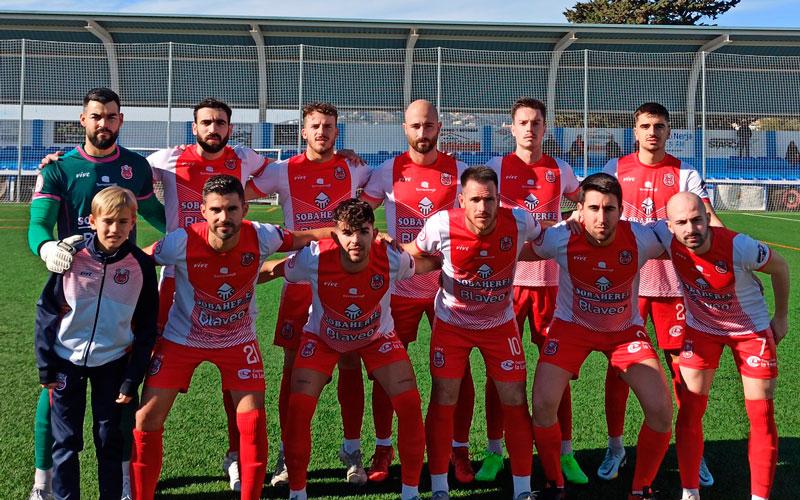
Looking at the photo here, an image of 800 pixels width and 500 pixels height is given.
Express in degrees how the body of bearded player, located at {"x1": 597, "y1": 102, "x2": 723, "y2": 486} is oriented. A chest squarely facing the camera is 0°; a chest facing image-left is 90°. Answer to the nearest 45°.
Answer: approximately 0°

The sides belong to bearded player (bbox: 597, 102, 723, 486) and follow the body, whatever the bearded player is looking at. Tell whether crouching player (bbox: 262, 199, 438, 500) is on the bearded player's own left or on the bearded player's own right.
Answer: on the bearded player's own right

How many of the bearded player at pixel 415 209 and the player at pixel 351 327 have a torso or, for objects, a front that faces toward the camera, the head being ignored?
2

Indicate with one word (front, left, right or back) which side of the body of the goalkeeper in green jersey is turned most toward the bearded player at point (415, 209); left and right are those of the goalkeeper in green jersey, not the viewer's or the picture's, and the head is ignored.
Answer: left

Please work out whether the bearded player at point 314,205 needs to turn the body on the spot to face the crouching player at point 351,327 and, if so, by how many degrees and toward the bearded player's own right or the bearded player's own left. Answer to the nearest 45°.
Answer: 0° — they already face them

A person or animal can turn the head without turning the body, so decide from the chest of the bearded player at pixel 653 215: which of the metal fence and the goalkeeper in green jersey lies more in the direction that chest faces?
the goalkeeper in green jersey
